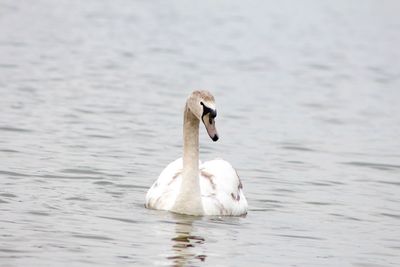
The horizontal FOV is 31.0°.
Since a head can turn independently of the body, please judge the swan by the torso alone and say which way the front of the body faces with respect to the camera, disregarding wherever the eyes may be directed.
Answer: toward the camera
